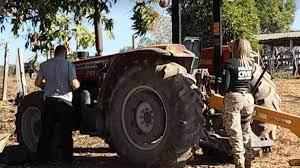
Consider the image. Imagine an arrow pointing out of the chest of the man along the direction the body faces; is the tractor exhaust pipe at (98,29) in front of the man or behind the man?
in front

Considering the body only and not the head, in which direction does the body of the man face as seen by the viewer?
away from the camera

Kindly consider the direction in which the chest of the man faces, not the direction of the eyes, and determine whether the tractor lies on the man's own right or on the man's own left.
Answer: on the man's own right
